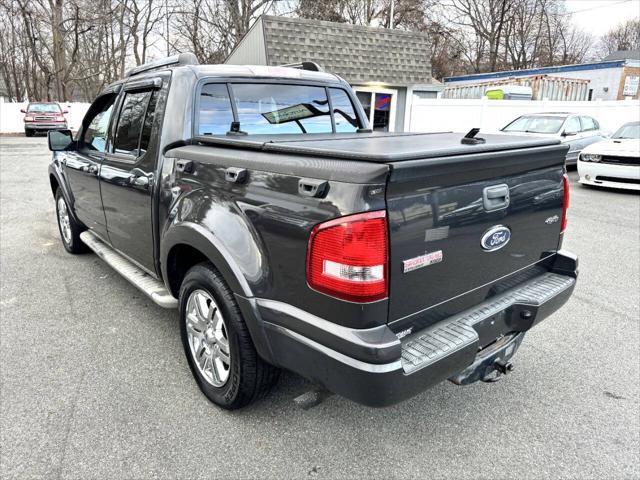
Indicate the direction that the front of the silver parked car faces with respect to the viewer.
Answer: facing the viewer and to the left of the viewer

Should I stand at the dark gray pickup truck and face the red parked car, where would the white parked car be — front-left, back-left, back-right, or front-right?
front-right

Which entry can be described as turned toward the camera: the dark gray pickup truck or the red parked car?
the red parked car

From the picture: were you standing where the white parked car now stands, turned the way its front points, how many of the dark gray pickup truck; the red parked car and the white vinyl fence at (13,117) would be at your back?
0

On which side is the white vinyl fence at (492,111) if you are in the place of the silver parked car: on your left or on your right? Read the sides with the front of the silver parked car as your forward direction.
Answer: on your right

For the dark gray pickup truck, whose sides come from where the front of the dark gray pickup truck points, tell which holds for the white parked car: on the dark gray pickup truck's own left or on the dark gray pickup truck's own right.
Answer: on the dark gray pickup truck's own right

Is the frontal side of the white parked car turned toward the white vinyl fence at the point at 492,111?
no

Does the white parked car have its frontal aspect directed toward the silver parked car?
no

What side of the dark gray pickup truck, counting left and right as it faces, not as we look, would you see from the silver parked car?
right

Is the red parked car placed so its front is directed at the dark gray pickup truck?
yes

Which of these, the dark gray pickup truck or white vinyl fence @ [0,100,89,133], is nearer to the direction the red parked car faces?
the dark gray pickup truck

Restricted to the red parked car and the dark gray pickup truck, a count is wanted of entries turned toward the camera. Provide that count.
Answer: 1

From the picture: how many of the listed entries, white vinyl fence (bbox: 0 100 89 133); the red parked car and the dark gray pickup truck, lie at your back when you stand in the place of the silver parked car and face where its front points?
0

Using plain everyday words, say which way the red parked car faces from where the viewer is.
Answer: facing the viewer

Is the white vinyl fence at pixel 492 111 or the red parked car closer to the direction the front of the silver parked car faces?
the red parked car

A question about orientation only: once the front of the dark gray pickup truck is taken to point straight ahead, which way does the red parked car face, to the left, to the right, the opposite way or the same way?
the opposite way

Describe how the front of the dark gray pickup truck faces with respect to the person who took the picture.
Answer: facing away from the viewer and to the left of the viewer

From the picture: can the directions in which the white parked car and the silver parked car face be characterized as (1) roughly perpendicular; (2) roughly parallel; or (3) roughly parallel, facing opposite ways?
roughly parallel
